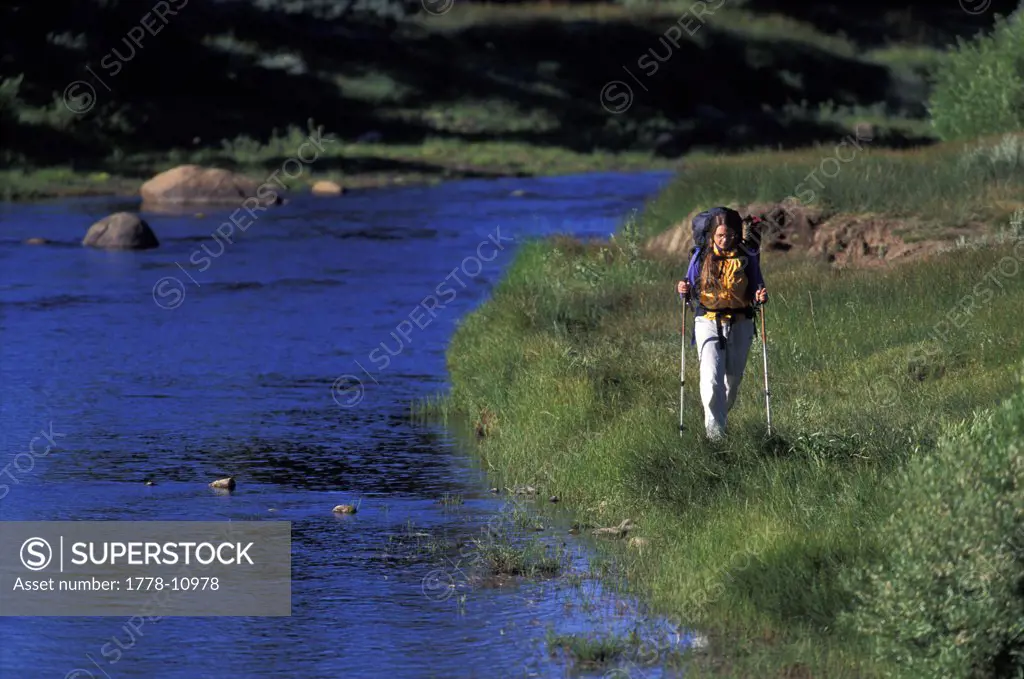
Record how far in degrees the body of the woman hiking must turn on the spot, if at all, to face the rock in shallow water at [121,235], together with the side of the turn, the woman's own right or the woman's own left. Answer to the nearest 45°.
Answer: approximately 135° to the woman's own right

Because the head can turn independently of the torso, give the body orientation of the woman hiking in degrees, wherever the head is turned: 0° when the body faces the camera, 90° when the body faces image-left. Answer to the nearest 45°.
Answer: approximately 0°

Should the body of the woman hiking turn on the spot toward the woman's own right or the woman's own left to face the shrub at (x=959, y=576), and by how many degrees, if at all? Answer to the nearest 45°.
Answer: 0° — they already face it

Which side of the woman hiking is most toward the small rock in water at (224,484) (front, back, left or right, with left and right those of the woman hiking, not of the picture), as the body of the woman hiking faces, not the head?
right

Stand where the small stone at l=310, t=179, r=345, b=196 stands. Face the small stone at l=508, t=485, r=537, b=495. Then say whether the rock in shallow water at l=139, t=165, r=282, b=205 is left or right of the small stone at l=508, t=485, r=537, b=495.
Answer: right
